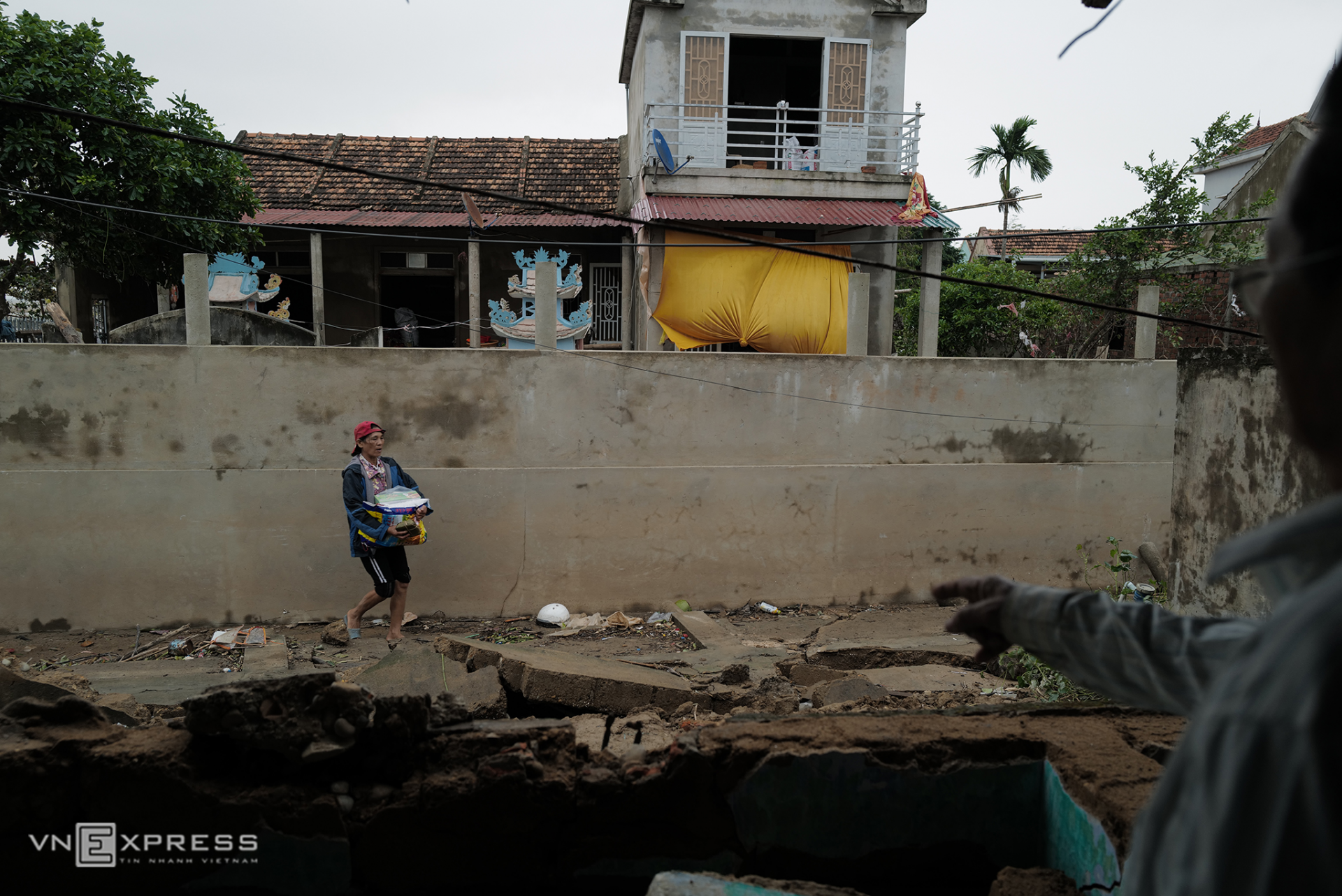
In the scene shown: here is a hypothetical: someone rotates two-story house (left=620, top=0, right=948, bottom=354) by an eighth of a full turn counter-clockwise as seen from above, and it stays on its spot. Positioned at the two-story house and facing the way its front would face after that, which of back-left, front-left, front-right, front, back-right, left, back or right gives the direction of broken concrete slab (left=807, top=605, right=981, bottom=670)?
front-right

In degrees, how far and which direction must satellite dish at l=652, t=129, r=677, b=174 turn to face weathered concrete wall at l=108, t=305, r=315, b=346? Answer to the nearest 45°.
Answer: approximately 90° to its right

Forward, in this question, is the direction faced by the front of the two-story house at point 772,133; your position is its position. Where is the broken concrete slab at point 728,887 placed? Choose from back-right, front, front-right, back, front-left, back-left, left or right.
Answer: front

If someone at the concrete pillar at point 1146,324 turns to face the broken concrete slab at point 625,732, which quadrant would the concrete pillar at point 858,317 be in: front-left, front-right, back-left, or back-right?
front-right

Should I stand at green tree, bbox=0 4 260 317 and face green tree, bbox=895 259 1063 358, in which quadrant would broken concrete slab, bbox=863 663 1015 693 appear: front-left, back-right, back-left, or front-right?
front-right

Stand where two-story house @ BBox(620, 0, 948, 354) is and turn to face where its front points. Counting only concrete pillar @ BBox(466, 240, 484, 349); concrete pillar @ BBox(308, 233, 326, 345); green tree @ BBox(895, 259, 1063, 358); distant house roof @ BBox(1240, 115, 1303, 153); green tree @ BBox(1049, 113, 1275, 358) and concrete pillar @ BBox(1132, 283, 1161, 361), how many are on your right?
2

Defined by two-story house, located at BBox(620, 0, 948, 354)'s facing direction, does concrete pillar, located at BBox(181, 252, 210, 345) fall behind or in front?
in front

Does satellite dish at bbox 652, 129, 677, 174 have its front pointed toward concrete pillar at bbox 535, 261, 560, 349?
no

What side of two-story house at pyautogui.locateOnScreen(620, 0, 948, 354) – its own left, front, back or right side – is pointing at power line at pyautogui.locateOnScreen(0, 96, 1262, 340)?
front

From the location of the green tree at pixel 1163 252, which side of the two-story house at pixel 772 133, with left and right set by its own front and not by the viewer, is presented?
left

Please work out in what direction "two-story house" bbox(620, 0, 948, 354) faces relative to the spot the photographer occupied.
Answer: facing the viewer

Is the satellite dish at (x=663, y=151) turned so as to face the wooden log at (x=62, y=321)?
no

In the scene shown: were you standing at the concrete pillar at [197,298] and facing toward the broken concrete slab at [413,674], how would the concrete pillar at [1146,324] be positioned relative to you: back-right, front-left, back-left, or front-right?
front-left
